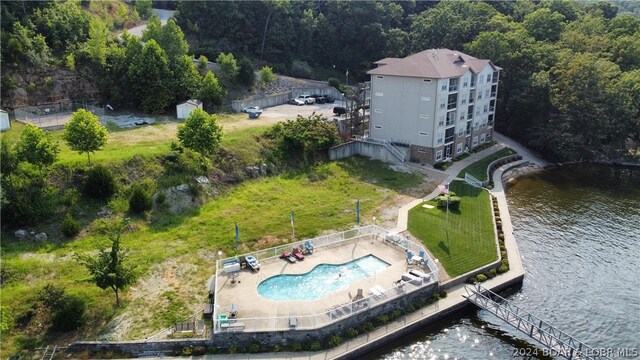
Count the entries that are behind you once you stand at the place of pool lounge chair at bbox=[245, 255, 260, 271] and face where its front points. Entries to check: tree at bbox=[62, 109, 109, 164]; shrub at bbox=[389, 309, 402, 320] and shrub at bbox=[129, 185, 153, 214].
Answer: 2

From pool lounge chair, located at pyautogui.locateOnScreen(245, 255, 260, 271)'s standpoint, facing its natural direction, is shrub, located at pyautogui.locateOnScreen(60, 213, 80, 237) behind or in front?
behind

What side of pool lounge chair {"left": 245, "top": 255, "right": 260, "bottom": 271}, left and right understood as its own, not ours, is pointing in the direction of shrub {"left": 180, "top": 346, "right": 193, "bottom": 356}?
right

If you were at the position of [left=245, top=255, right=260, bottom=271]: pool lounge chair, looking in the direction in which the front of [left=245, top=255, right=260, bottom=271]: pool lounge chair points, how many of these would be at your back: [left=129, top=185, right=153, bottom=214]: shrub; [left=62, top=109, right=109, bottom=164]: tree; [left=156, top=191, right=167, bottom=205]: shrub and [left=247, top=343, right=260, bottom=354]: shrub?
3

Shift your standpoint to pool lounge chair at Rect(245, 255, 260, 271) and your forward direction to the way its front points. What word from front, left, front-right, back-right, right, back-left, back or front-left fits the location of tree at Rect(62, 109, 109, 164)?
back

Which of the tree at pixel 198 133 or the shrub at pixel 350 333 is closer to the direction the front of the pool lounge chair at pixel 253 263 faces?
the shrub

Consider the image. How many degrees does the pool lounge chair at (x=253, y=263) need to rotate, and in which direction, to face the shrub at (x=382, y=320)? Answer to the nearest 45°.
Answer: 0° — it already faces it

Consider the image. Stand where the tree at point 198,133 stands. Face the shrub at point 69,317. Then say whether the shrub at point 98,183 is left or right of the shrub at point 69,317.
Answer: right

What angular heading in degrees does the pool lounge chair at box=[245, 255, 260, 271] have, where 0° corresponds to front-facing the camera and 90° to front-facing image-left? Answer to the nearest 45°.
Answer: approximately 315°

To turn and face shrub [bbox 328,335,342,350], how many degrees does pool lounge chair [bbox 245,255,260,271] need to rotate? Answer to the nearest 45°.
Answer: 0° — it already faces it

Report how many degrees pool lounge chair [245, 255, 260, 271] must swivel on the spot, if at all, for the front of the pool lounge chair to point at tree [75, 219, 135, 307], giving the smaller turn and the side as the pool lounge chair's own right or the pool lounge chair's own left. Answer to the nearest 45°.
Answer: approximately 90° to the pool lounge chair's own right

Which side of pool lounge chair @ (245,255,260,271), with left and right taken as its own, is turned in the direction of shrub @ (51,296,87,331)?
right

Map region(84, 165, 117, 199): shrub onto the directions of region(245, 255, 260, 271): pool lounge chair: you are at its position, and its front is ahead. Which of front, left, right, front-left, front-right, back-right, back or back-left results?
back

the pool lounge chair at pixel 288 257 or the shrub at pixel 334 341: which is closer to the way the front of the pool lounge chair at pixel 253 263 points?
the shrub

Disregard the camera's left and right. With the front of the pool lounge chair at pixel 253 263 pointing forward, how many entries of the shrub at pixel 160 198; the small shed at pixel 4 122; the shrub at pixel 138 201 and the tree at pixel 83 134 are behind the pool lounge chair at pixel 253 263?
4

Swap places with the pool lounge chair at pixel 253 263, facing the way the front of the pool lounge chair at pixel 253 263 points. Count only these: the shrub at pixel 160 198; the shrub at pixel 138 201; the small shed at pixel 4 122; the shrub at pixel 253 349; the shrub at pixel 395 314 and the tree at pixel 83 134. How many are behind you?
4

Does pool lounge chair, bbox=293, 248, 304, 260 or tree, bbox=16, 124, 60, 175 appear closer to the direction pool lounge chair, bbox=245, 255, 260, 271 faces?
the pool lounge chair

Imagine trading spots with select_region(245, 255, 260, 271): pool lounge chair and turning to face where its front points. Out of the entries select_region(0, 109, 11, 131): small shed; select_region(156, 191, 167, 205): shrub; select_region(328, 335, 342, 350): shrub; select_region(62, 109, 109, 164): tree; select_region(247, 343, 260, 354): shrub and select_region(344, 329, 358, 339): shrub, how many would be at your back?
3
